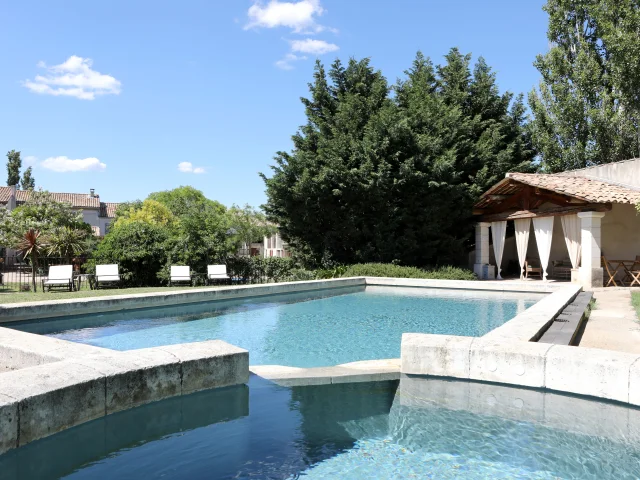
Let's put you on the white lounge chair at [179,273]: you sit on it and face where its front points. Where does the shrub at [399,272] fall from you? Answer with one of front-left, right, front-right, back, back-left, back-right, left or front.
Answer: left

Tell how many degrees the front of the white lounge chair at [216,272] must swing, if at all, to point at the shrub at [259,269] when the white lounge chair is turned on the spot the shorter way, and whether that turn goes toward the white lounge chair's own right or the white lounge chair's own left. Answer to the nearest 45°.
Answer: approximately 135° to the white lounge chair's own left

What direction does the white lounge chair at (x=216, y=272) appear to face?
toward the camera

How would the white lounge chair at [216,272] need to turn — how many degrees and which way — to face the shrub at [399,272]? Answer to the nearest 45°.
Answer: approximately 90° to its left

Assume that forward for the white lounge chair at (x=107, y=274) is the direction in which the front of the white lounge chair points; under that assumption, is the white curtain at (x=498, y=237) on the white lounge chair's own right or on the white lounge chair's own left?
on the white lounge chair's own left

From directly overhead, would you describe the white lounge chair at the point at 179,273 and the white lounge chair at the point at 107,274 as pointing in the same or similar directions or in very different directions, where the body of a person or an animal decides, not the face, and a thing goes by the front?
same or similar directions

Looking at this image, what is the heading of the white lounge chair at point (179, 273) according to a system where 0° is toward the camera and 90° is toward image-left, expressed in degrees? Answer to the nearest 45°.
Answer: approximately 0°

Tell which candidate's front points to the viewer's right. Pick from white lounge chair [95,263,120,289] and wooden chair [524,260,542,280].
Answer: the wooden chair

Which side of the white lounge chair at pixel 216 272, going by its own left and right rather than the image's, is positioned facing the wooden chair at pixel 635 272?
left

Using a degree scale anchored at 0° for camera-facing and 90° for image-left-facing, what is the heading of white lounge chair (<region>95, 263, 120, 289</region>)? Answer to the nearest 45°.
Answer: approximately 0°

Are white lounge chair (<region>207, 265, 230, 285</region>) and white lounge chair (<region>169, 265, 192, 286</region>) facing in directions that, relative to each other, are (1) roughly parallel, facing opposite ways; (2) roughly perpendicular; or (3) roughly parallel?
roughly parallel

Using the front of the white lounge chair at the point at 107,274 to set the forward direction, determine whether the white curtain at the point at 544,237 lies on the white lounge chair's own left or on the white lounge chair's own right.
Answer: on the white lounge chair's own left
